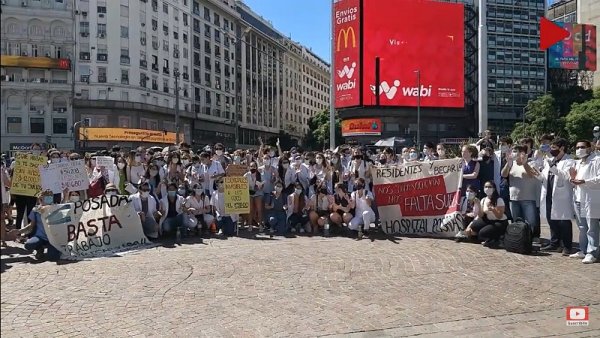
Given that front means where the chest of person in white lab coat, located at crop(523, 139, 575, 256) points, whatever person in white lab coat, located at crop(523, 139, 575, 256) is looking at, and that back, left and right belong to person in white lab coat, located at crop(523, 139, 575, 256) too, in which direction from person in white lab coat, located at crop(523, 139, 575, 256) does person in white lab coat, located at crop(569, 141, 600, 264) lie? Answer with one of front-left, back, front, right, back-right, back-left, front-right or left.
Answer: left

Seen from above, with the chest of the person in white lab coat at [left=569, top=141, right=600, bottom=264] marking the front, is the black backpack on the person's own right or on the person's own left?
on the person's own right

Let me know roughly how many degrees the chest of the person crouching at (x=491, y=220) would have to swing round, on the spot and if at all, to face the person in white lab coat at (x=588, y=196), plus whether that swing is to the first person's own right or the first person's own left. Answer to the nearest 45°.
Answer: approximately 90° to the first person's own left

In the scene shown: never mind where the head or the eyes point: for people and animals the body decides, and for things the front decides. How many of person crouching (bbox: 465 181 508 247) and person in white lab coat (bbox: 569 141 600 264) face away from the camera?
0

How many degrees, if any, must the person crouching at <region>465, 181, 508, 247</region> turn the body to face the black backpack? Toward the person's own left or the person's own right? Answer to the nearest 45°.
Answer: approximately 90° to the person's own left

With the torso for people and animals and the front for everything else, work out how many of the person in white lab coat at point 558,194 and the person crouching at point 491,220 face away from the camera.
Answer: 0

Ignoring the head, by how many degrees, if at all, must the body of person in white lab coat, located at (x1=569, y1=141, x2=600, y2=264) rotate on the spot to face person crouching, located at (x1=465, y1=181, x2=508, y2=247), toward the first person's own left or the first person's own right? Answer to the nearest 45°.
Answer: approximately 90° to the first person's own right

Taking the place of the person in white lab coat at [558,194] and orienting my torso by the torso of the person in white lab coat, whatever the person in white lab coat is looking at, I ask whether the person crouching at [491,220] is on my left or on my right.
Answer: on my right

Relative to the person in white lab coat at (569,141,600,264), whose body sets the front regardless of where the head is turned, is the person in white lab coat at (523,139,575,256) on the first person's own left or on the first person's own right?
on the first person's own right
